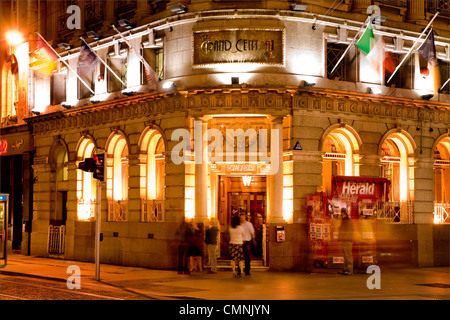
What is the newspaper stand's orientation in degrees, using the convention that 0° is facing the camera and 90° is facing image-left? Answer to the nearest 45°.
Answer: approximately 0°

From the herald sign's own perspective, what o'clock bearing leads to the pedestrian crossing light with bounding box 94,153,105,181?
The pedestrian crossing light is roughly at 2 o'clock from the herald sign.

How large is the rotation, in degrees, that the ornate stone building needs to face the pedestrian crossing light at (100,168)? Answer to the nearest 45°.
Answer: approximately 45° to its right
